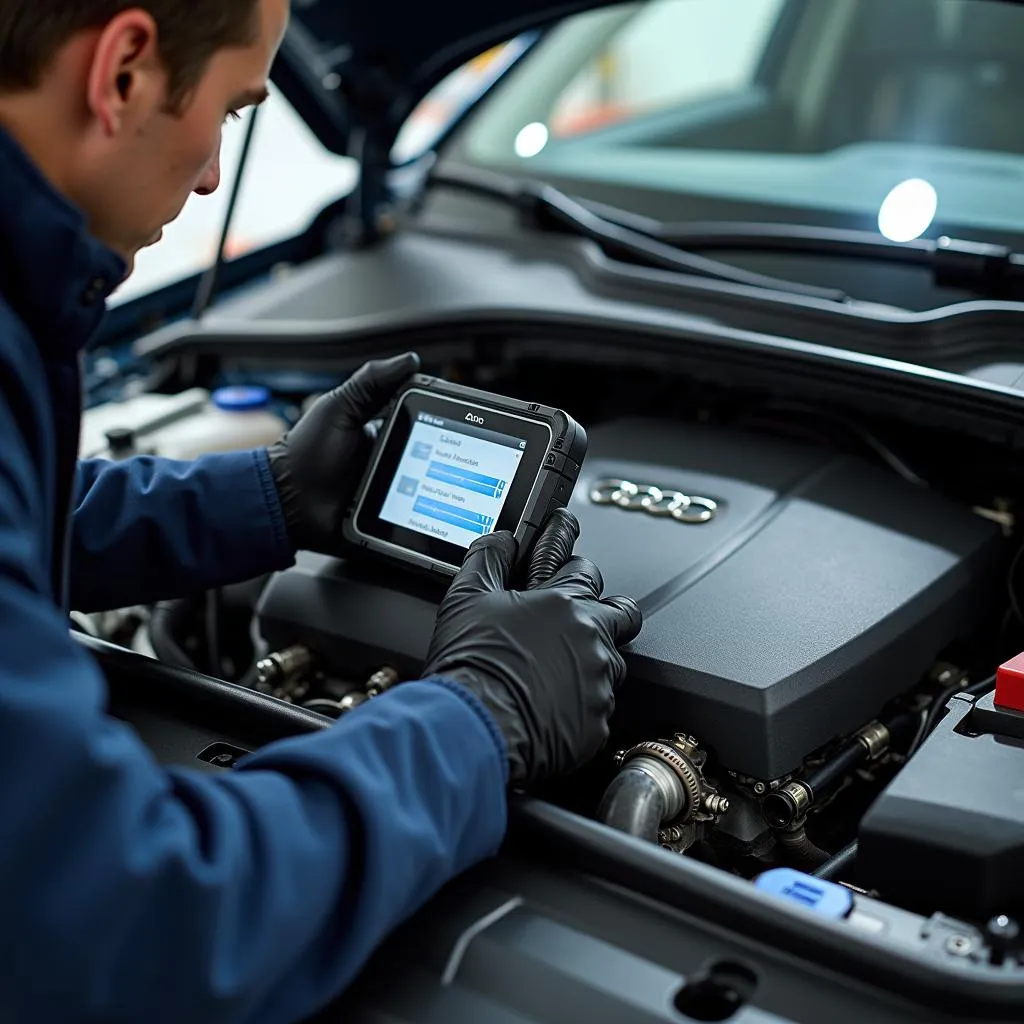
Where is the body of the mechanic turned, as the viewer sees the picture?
to the viewer's right

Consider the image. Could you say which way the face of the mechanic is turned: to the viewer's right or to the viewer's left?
to the viewer's right
